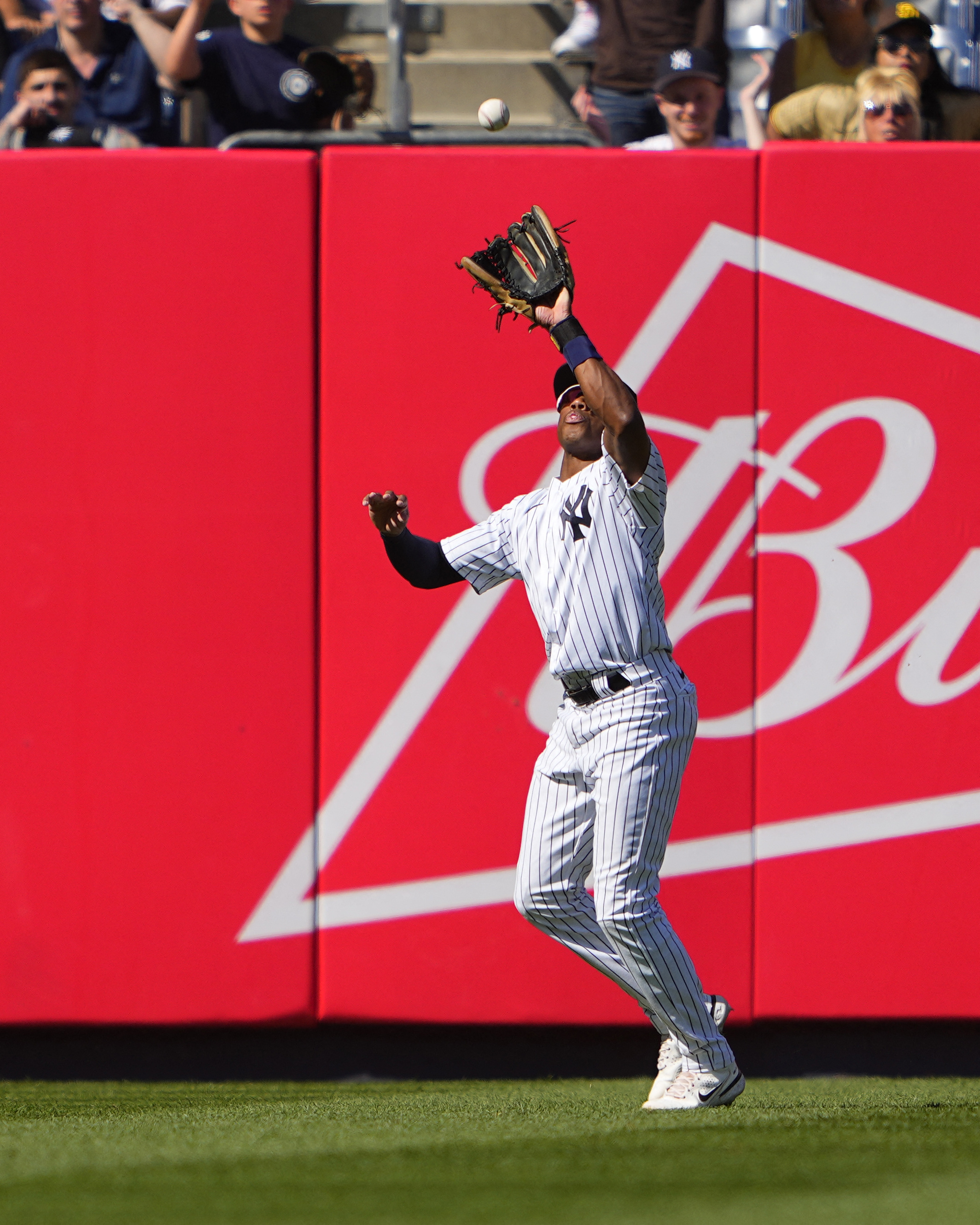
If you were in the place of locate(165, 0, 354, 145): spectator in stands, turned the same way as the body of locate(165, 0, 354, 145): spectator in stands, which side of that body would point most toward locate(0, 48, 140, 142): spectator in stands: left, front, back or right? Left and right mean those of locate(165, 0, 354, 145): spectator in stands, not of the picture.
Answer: right

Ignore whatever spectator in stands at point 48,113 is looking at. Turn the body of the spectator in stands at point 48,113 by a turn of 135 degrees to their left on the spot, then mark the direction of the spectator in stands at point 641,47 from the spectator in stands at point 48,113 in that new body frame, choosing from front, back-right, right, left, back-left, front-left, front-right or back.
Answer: front-right

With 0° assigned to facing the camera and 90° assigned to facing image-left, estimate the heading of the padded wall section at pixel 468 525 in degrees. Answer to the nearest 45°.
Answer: approximately 0°

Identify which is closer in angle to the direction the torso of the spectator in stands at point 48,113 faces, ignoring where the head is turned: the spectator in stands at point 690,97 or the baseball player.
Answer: the baseball player

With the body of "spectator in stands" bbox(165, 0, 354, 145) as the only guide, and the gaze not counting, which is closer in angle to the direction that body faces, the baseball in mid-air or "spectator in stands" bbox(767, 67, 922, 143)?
the baseball in mid-air

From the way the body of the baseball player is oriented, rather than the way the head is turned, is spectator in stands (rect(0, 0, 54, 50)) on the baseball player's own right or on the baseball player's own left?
on the baseball player's own right

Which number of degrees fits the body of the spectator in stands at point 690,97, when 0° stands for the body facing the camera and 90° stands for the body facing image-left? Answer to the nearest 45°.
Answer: approximately 0°

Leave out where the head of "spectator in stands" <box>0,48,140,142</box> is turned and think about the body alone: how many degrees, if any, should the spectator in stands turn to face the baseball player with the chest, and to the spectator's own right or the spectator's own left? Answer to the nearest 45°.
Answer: approximately 45° to the spectator's own left
